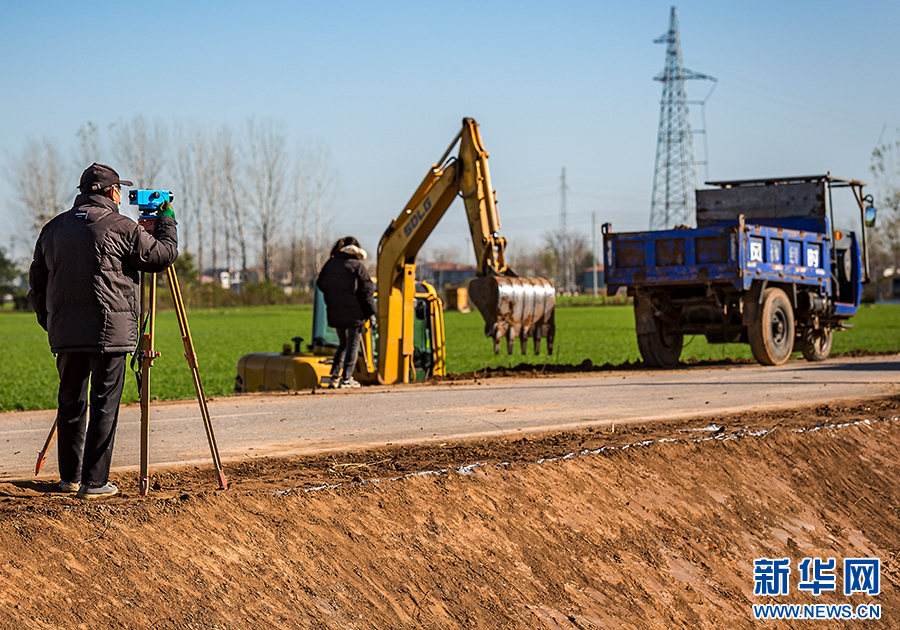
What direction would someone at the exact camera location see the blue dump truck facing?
facing away from the viewer and to the right of the viewer

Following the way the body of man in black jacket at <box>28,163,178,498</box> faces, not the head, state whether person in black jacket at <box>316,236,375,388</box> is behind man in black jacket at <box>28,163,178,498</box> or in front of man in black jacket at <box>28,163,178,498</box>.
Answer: in front

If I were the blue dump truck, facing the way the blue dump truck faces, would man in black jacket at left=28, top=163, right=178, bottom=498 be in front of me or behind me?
behind

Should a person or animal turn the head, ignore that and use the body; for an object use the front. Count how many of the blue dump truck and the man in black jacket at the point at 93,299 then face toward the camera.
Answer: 0

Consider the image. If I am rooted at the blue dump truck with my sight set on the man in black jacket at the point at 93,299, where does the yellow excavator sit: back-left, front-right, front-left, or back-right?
front-right

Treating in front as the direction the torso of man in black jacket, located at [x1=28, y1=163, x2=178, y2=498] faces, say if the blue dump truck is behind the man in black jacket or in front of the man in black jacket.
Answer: in front

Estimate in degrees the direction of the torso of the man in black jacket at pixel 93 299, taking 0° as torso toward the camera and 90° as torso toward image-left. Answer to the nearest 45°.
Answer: approximately 225°

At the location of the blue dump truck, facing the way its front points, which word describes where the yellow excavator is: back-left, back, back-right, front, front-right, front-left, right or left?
back

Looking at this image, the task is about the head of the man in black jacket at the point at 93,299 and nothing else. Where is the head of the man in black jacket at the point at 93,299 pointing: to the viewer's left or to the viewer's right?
to the viewer's right
